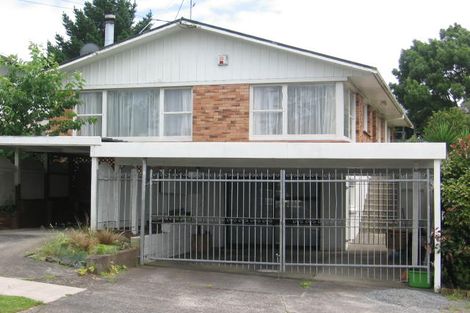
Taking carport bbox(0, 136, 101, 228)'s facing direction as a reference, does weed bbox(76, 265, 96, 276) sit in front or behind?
in front

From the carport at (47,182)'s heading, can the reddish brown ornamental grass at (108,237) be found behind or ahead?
ahead

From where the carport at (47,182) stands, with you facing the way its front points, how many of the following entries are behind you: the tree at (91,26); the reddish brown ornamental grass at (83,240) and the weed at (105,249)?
1

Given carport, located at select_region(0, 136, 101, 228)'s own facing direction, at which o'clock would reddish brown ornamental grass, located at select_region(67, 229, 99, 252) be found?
The reddish brown ornamental grass is roughly at 12 o'clock from the carport.

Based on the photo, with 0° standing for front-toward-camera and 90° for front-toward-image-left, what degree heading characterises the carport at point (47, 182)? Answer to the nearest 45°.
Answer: approximately 0°

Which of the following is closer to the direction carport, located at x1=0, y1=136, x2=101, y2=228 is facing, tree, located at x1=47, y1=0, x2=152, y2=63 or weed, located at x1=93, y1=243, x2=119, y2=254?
the weed

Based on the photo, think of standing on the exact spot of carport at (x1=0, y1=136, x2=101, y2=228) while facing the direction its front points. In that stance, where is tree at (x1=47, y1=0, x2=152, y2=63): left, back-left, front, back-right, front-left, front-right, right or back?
back

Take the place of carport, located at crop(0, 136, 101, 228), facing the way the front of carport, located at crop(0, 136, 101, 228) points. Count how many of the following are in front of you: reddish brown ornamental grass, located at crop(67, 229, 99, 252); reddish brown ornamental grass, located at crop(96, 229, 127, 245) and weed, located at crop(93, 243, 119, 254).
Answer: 3

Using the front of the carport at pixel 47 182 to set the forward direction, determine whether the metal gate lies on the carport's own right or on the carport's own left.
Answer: on the carport's own left

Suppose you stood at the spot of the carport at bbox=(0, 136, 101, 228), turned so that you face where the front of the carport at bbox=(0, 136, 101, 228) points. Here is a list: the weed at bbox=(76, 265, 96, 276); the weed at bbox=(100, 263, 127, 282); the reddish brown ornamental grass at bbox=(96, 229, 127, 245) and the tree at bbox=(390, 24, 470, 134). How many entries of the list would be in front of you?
3

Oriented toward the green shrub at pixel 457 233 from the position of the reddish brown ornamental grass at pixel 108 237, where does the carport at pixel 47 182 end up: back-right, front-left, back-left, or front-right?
back-left

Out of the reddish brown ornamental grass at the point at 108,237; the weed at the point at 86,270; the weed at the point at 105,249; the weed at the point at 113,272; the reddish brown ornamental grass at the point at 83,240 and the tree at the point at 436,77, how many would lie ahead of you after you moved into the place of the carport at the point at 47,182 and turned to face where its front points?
5
